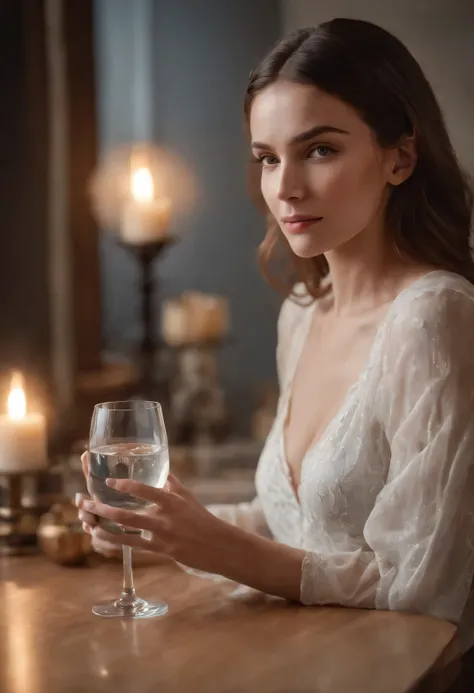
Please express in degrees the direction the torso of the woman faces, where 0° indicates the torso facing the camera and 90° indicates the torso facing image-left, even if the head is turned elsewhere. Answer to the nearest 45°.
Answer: approximately 45°

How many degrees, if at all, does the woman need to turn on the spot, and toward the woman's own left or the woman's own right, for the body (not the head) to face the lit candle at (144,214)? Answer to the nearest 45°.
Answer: approximately 135° to the woman's own right

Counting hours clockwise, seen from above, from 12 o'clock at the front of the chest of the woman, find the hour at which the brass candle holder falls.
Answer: The brass candle holder is roughly at 2 o'clock from the woman.

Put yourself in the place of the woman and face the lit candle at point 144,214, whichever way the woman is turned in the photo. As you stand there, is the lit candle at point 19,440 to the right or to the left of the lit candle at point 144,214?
left

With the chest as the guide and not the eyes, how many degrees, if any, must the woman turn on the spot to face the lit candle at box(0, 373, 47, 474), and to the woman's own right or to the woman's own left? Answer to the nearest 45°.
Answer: approximately 45° to the woman's own right

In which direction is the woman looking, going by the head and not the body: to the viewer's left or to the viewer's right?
to the viewer's left
